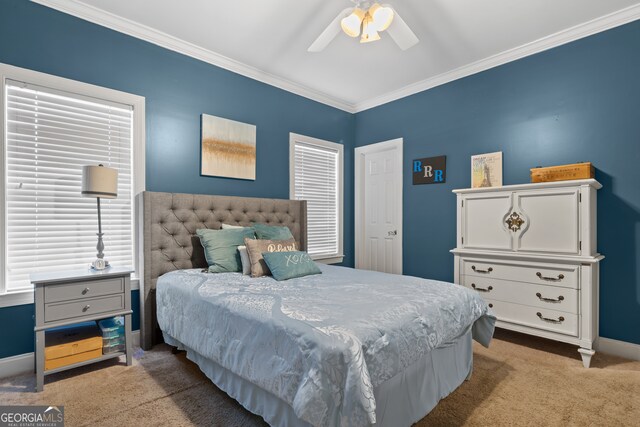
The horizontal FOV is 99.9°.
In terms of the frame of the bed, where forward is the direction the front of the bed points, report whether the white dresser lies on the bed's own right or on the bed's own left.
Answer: on the bed's own left

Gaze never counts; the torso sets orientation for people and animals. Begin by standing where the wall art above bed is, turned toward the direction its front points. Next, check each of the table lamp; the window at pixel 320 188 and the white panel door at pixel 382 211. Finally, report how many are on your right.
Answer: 1

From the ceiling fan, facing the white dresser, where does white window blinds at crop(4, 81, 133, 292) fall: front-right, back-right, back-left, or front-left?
back-left

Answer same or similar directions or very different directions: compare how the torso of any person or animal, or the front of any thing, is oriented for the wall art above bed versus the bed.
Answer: same or similar directions

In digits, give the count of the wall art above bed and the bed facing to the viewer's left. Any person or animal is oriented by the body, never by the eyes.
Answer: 0

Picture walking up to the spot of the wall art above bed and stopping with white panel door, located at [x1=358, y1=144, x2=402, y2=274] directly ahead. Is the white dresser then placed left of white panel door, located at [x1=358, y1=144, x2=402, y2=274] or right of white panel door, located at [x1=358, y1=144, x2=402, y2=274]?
right

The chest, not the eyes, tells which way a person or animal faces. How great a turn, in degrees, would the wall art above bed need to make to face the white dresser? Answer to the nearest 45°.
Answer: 0° — it already faces it

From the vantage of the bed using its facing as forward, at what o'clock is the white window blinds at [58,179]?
The white window blinds is roughly at 5 o'clock from the bed.

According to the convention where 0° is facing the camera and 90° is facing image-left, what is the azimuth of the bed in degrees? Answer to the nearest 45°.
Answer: approximately 315°

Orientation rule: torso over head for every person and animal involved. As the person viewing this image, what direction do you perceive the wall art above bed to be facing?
facing the viewer and to the right of the viewer
